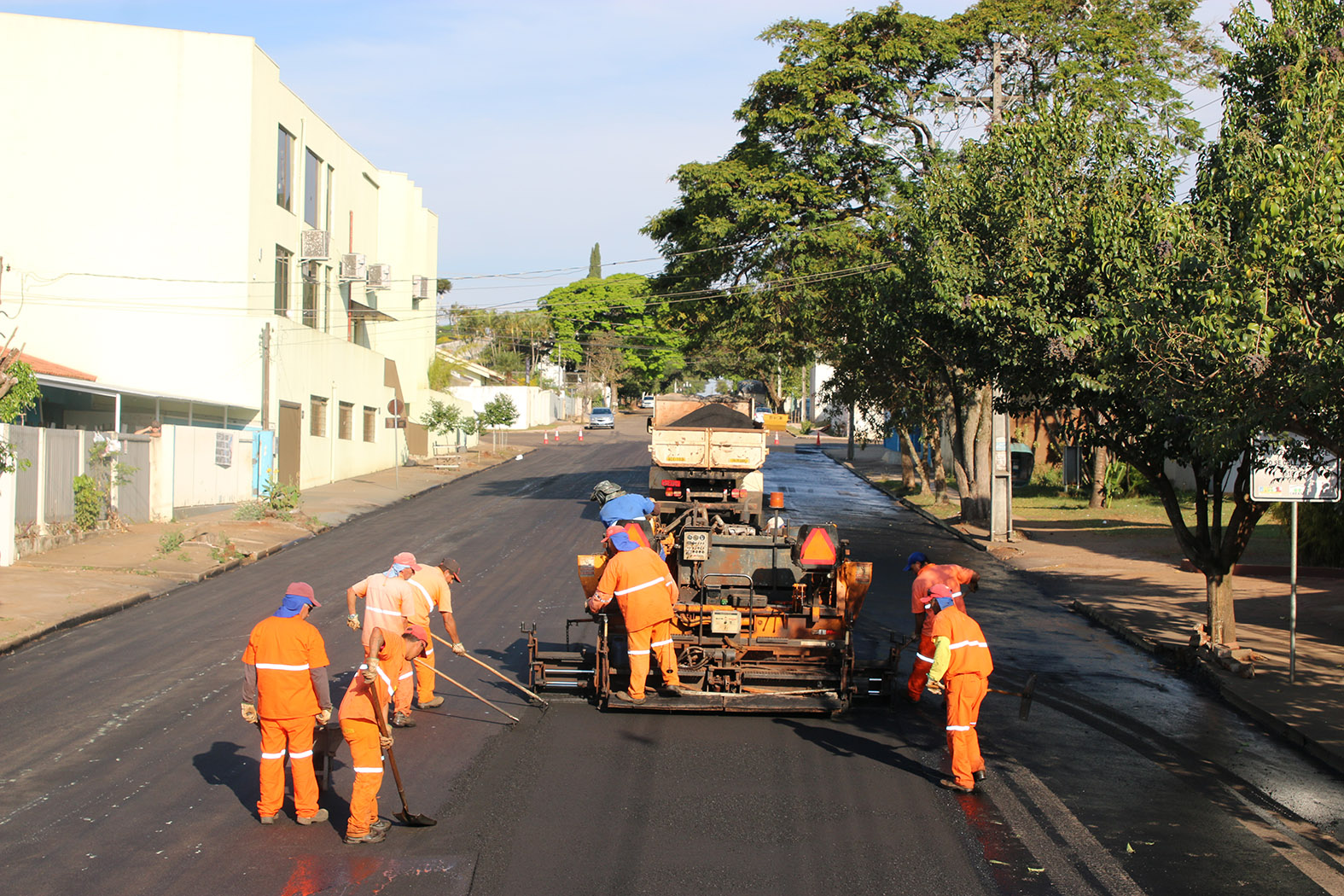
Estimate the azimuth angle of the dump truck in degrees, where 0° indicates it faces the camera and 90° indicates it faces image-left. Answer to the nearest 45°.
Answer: approximately 180°

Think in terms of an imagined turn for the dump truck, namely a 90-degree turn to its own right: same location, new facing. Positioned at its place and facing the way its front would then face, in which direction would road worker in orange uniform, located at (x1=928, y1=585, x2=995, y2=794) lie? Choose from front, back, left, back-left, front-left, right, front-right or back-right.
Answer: right

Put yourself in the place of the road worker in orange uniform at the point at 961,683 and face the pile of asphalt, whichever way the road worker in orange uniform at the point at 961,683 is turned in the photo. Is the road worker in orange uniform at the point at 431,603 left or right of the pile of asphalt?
left

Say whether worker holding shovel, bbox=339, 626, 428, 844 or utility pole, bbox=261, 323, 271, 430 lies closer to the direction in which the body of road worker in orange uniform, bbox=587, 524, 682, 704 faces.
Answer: the utility pole

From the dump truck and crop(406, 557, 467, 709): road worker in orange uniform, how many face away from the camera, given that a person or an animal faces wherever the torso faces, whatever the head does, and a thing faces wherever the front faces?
1

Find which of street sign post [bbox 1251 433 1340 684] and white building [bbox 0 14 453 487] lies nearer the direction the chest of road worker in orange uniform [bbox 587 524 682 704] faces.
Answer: the white building

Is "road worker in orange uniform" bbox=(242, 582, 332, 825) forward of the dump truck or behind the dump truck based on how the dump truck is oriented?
behind

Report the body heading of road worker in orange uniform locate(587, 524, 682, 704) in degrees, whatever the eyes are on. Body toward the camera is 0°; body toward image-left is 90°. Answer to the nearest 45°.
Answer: approximately 135°

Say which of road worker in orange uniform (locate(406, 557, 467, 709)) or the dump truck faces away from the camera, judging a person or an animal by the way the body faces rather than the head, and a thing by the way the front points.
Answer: the dump truck

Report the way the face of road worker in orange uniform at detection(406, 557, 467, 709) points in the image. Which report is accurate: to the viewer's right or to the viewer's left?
to the viewer's right
